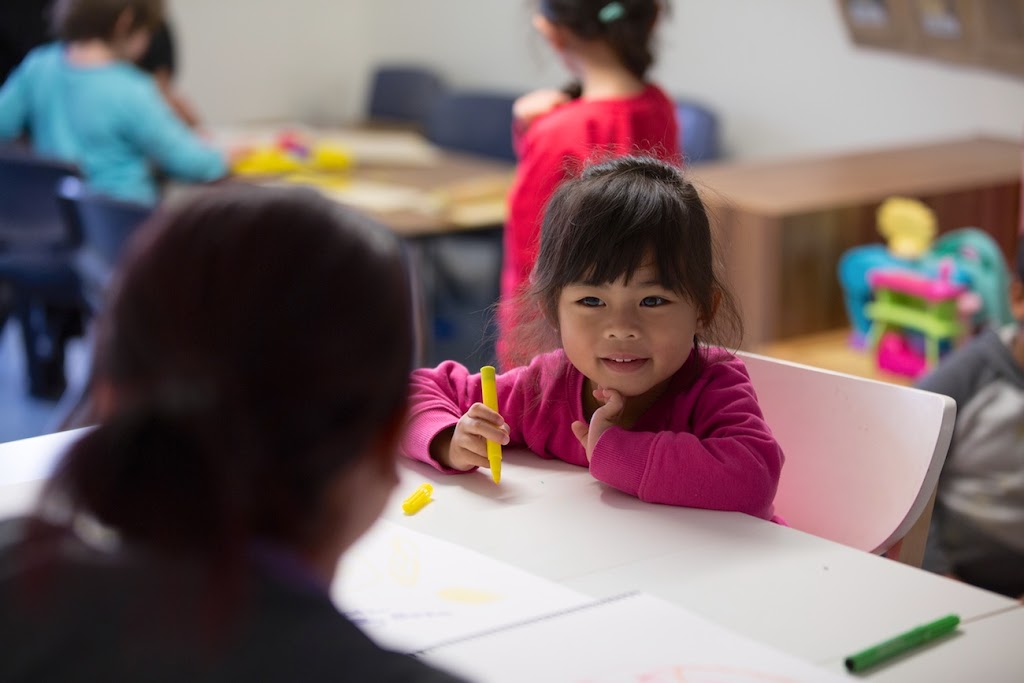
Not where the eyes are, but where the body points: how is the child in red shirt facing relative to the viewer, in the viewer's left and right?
facing away from the viewer and to the left of the viewer

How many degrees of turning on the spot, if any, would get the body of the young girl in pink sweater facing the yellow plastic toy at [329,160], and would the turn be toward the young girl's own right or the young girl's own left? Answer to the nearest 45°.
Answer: approximately 135° to the young girl's own right

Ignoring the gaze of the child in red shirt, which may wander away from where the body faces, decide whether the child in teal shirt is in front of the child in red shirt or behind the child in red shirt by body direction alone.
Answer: in front

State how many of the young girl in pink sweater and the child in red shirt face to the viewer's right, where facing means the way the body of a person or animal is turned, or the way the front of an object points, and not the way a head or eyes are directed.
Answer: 0

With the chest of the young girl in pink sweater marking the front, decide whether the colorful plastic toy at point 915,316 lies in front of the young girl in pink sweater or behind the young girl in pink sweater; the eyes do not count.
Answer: behind

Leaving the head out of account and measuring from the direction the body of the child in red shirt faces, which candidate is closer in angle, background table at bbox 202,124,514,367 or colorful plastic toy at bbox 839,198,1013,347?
the background table

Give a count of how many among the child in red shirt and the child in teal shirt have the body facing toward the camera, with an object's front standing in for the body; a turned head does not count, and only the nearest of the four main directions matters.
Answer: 0

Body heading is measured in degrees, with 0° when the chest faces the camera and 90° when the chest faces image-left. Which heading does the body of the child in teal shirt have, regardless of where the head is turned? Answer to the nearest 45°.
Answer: approximately 225°
